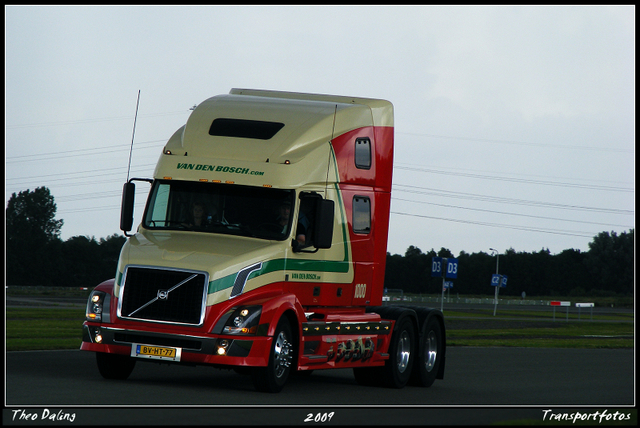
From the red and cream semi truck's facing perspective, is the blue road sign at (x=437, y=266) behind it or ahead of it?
behind

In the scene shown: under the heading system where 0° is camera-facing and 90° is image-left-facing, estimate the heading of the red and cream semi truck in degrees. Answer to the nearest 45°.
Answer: approximately 45°

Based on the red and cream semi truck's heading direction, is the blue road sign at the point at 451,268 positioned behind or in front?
behind
